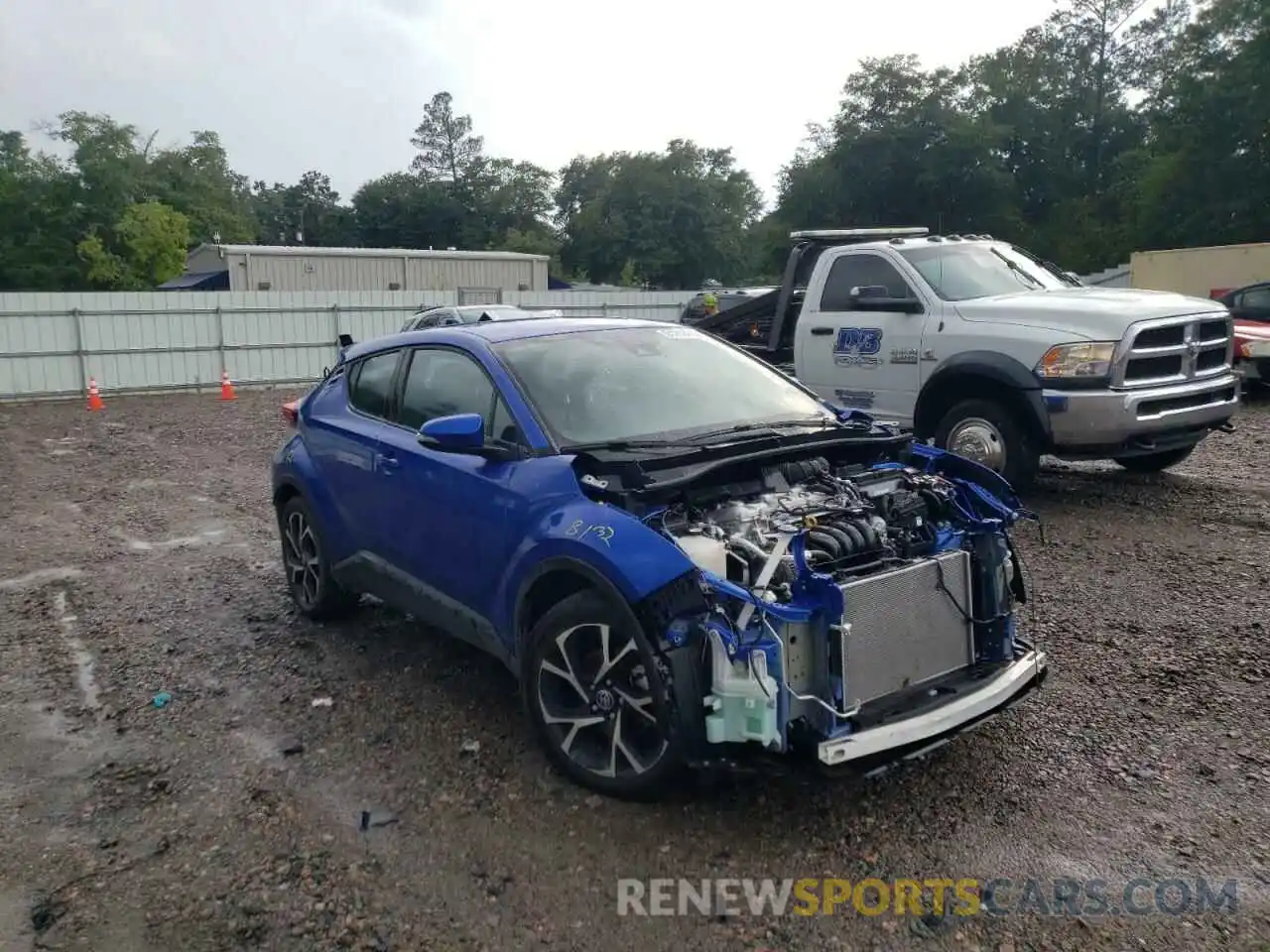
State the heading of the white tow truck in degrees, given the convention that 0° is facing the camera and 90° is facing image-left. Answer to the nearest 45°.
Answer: approximately 315°

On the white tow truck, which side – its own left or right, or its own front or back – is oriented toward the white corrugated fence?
back

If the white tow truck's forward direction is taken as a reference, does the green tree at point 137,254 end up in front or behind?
behind

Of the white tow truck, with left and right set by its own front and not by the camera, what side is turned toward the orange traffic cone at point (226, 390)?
back

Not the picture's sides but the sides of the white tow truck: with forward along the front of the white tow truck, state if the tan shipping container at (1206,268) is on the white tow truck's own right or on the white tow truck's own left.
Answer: on the white tow truck's own left

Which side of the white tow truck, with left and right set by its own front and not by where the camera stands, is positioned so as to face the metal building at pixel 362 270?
back
